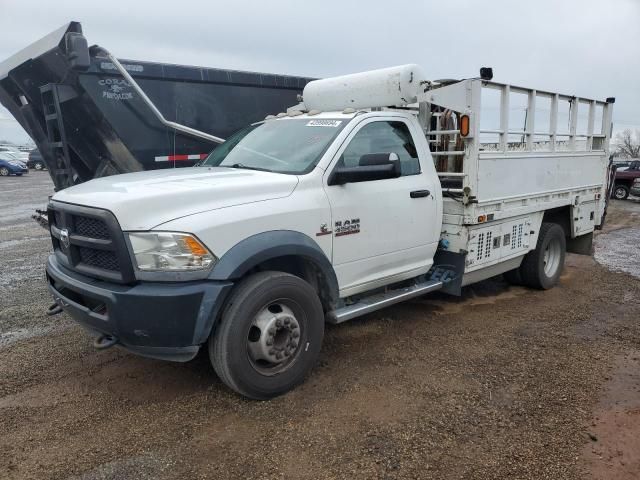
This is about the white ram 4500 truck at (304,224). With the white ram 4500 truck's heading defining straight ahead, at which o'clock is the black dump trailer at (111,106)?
The black dump trailer is roughly at 3 o'clock from the white ram 4500 truck.

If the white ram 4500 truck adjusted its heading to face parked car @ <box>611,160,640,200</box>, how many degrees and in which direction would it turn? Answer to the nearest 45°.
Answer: approximately 180°
